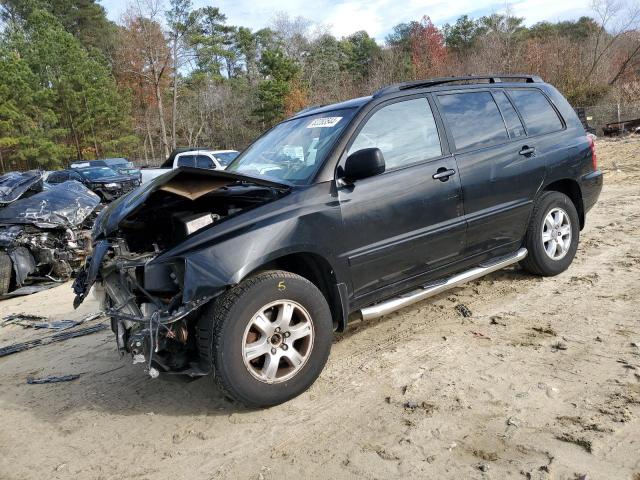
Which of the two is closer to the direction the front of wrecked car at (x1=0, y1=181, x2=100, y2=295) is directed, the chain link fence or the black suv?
the black suv

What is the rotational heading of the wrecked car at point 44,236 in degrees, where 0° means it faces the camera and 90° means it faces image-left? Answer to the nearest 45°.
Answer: approximately 315°

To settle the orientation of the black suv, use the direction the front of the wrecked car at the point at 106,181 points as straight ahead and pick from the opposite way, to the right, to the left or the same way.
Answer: to the right

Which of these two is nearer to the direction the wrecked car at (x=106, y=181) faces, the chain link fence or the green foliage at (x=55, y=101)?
the chain link fence

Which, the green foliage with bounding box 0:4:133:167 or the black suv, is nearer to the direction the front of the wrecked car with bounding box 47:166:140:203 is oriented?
the black suv

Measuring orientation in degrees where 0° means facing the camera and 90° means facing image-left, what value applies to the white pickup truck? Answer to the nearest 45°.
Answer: approximately 315°
